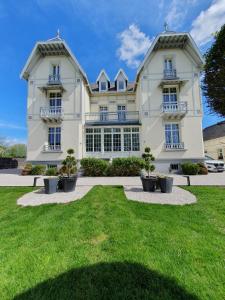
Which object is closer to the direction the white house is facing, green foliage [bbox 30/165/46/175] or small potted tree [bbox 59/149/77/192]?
the small potted tree

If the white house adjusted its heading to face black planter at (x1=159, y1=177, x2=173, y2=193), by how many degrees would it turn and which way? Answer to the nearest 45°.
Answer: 0° — it already faces it

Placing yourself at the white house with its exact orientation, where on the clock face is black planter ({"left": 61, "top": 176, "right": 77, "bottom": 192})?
The black planter is roughly at 1 o'clock from the white house.

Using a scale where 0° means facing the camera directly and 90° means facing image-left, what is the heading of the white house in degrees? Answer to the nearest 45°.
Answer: approximately 0°
